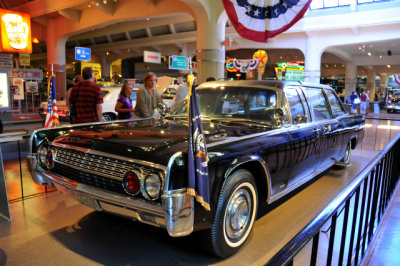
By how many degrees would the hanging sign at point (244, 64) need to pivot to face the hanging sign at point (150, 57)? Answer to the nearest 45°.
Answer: approximately 135° to its right

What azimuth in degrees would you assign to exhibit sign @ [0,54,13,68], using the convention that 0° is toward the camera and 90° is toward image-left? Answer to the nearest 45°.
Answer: approximately 0°

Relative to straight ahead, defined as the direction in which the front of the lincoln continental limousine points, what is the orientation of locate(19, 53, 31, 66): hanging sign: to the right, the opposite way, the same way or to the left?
to the left
